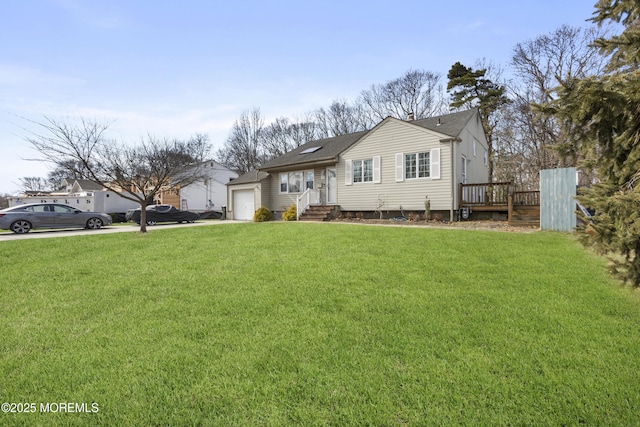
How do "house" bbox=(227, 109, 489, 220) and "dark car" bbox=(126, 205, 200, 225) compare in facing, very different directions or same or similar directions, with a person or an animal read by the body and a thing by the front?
very different directions

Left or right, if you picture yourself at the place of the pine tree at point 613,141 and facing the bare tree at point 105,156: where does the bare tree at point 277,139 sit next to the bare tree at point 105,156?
right

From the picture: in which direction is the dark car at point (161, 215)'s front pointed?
to the viewer's right

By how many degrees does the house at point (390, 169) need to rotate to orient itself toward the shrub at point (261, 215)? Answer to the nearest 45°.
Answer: approximately 45° to its right

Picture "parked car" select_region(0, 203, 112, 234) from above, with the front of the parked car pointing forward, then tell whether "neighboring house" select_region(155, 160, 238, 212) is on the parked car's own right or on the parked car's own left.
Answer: on the parked car's own left

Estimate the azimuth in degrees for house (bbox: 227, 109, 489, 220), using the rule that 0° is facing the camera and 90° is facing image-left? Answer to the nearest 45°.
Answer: approximately 45°

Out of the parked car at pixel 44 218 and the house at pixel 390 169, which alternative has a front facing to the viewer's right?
the parked car
